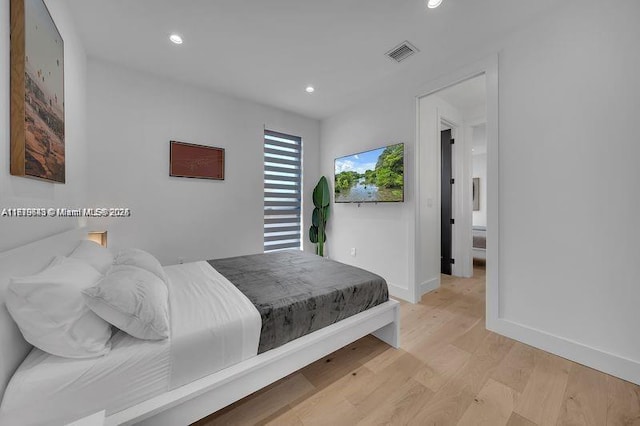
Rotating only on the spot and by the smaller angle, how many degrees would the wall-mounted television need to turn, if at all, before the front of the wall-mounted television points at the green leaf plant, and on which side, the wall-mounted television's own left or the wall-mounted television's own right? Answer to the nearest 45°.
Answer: approximately 90° to the wall-mounted television's own right

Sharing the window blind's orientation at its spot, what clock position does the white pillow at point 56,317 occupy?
The white pillow is roughly at 2 o'clock from the window blind.

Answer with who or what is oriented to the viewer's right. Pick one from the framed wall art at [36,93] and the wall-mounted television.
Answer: the framed wall art

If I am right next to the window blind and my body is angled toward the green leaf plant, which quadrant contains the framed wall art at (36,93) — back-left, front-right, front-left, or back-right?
back-right

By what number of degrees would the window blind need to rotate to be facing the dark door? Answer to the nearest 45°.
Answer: approximately 45° to its left

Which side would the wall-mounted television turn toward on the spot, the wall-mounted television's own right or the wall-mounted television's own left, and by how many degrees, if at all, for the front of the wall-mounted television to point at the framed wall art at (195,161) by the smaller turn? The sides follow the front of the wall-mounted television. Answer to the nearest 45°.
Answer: approximately 45° to the wall-mounted television's own right

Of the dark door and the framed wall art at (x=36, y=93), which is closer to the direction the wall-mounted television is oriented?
the framed wall art

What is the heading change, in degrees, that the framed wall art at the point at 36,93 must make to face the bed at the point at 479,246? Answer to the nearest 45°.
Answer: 0° — it already faces it

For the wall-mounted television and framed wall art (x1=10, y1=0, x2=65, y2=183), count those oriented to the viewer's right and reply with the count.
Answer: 1

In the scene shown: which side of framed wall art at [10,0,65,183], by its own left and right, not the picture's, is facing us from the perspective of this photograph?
right

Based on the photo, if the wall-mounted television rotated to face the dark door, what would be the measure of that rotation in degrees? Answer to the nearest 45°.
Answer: approximately 180°

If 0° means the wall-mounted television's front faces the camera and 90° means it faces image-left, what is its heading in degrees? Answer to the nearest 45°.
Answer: approximately 45°
